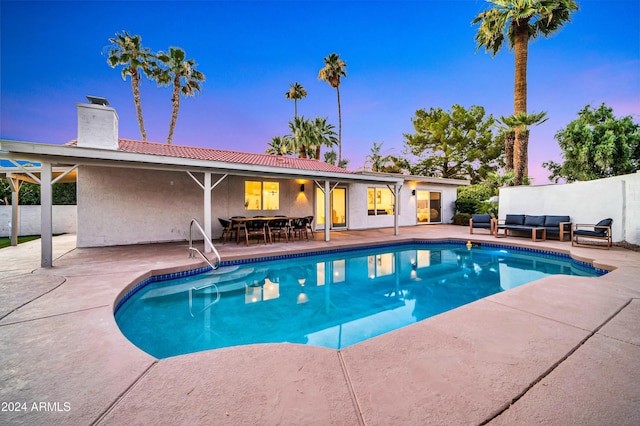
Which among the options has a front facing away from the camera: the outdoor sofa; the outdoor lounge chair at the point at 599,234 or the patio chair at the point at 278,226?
the patio chair

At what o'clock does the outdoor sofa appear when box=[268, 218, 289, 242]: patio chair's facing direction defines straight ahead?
The outdoor sofa is roughly at 3 o'clock from the patio chair.

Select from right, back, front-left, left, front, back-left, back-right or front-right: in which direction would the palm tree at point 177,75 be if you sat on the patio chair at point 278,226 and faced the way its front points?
front-left

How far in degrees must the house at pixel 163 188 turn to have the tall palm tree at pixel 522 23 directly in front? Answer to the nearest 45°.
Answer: approximately 45° to its left

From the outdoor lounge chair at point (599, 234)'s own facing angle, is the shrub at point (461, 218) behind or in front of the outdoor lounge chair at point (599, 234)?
in front

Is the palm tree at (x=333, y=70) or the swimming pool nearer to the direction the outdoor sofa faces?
the swimming pool

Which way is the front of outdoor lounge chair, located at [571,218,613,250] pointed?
to the viewer's left

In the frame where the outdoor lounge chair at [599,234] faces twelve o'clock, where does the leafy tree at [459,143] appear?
The leafy tree is roughly at 2 o'clock from the outdoor lounge chair.

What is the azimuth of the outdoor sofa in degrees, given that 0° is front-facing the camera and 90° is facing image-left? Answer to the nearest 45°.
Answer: approximately 45°

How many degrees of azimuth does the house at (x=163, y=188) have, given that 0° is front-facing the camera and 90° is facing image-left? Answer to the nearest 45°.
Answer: approximately 315°

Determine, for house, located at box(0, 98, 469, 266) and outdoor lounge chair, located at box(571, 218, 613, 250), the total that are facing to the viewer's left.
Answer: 1

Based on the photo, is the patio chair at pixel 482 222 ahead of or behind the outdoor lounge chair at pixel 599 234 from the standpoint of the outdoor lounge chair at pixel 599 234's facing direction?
ahead

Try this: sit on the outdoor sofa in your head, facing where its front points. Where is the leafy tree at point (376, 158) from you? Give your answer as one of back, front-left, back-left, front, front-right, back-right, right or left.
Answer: right

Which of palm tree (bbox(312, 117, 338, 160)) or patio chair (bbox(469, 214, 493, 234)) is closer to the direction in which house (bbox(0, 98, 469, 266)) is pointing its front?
the patio chair

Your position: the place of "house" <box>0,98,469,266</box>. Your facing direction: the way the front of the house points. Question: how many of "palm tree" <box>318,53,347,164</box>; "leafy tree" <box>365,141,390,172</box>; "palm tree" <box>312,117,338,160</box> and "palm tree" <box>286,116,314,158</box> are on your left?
4
